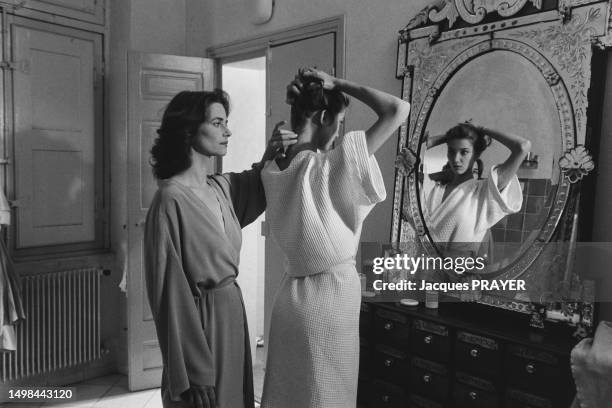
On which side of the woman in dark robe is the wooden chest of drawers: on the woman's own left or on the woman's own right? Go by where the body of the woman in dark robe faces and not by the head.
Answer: on the woman's own left

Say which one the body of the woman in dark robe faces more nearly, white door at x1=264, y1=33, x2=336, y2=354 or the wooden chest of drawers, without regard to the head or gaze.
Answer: the wooden chest of drawers

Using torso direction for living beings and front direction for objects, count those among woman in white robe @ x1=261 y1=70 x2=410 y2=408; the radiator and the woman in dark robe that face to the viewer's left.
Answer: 0

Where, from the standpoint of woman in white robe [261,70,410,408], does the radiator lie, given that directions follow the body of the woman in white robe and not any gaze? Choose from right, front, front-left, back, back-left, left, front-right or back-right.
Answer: left

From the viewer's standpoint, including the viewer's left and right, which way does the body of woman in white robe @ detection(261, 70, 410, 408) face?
facing away from the viewer and to the right of the viewer

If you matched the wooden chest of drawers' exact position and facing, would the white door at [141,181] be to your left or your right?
on your right

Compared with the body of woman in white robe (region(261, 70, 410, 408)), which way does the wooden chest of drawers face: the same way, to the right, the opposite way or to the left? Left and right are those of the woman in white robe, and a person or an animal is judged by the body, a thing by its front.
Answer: the opposite way

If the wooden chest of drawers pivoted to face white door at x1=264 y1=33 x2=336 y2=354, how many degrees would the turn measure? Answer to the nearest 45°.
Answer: approximately 90° to its right

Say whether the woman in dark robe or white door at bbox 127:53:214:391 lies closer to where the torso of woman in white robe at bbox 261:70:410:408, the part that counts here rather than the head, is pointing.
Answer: the white door

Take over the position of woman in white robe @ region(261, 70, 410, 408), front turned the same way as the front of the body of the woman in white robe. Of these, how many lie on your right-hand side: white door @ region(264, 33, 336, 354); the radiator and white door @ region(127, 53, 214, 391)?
0

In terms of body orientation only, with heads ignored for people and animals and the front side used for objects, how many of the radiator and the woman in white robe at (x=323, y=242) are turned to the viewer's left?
0

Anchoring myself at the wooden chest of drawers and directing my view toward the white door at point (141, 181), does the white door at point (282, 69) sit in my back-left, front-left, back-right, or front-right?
front-right

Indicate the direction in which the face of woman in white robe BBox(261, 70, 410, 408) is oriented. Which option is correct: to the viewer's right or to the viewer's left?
to the viewer's right

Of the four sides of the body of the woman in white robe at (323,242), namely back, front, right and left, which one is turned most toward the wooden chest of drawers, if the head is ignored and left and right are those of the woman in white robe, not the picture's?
front

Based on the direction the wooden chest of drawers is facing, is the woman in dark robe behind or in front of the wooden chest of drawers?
in front

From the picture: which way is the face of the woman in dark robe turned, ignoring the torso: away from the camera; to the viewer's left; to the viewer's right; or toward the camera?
to the viewer's right

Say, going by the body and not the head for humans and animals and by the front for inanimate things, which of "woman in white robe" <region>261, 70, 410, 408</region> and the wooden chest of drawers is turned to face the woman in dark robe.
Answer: the wooden chest of drawers
